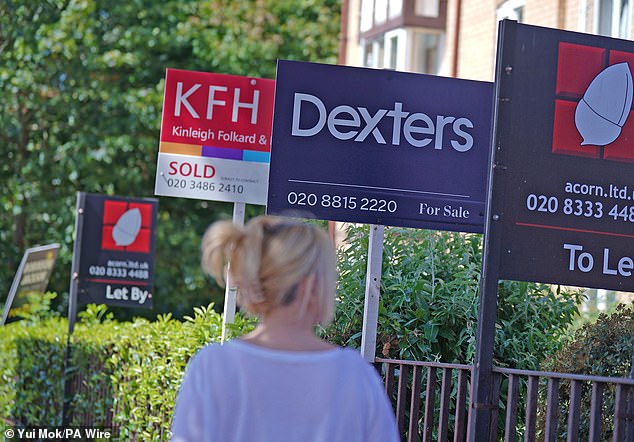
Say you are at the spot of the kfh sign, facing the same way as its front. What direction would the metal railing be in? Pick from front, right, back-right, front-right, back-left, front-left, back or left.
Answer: front-left

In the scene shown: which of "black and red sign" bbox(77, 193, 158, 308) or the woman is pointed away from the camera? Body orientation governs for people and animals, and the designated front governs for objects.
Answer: the woman

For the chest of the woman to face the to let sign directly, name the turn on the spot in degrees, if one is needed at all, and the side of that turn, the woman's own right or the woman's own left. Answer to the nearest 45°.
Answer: approximately 45° to the woman's own right

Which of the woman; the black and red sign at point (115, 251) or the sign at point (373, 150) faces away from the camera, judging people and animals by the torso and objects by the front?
the woman

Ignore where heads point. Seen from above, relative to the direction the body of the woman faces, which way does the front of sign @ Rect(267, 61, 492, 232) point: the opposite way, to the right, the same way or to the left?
the opposite way

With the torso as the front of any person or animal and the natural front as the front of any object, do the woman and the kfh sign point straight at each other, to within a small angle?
yes

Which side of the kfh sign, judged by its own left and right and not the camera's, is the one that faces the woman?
front

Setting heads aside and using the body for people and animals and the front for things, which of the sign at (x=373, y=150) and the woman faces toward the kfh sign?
the woman

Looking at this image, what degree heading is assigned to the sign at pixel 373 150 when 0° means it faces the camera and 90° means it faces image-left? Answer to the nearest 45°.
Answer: approximately 0°

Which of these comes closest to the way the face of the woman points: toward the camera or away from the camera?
away from the camera

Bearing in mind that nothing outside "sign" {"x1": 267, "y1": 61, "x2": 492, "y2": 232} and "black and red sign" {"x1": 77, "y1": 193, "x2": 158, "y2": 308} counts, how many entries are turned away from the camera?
0

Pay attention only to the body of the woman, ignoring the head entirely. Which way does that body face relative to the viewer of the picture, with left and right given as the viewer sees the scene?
facing away from the viewer
